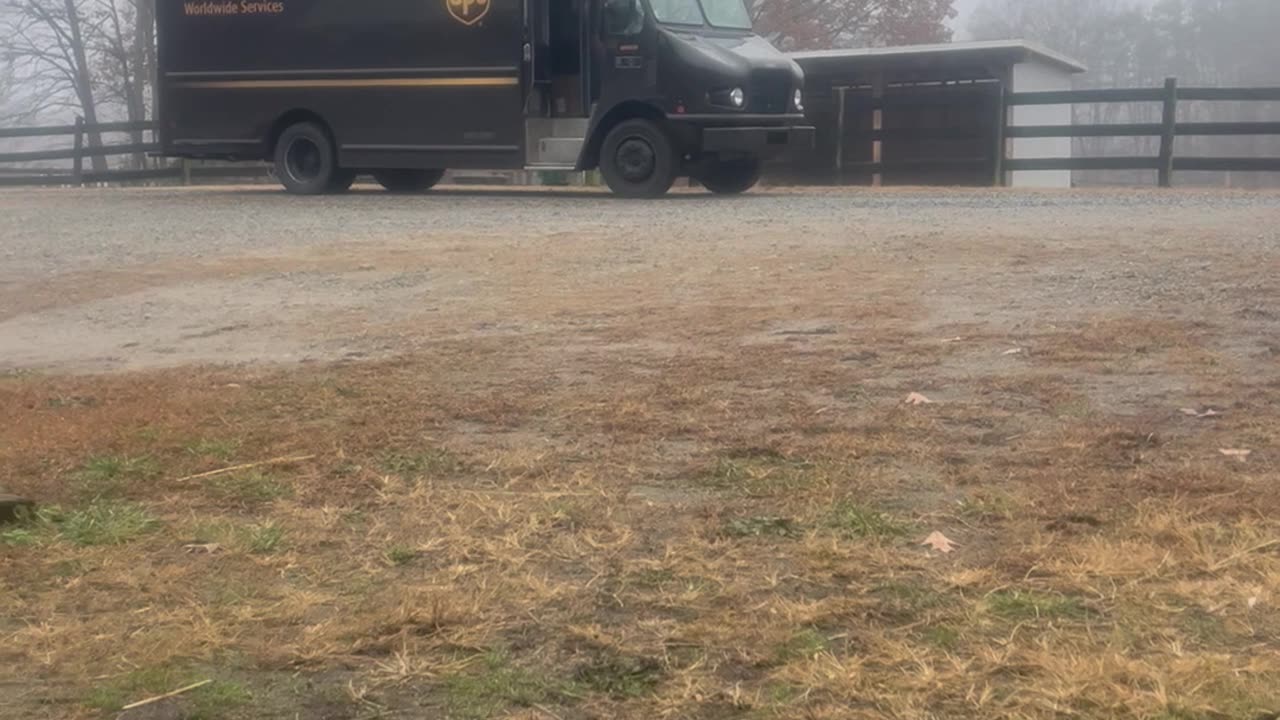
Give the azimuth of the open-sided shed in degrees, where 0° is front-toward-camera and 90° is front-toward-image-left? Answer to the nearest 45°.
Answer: approximately 45°

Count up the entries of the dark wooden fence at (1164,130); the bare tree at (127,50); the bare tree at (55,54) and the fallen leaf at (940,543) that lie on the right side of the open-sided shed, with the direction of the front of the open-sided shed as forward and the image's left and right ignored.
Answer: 2

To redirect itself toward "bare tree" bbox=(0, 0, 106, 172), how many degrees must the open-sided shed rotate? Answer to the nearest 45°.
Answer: approximately 90° to its right

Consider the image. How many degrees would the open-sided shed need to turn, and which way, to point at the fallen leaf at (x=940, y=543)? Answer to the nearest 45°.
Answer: approximately 45° to its left

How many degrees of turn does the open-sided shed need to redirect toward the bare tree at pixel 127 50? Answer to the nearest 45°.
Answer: approximately 90° to its right

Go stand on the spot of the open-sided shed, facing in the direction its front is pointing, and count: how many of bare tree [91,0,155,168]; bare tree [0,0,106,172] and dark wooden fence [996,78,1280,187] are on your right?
2

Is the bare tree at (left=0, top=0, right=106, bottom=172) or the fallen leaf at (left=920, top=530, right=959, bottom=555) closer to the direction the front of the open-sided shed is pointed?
the fallen leaf

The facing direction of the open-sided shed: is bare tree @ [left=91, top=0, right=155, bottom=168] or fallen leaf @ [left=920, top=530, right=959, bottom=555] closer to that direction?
the fallen leaf

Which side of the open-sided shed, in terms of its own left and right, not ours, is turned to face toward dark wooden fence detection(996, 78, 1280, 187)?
left
